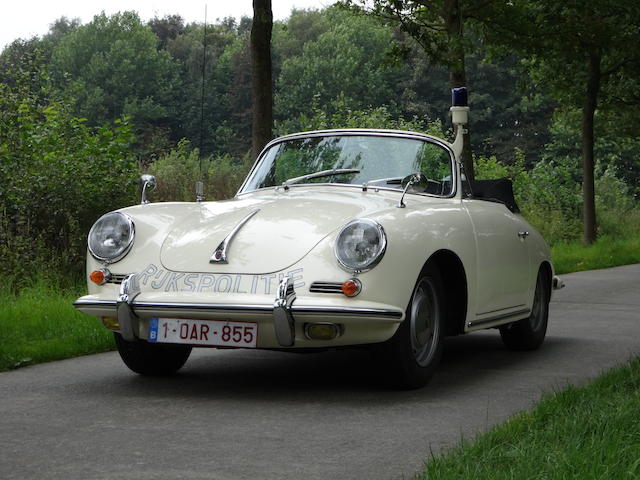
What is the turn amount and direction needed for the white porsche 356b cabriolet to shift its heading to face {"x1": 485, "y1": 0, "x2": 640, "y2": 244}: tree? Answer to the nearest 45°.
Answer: approximately 135° to its right

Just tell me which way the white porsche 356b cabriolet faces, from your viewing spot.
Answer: facing the viewer and to the left of the viewer

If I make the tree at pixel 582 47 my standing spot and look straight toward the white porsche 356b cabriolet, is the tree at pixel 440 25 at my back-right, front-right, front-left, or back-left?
front-right

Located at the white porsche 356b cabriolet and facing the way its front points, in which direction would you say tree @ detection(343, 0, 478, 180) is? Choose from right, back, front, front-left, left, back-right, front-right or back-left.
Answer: back-right

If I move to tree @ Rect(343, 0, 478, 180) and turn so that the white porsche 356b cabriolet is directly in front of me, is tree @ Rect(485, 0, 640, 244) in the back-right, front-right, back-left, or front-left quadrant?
back-left

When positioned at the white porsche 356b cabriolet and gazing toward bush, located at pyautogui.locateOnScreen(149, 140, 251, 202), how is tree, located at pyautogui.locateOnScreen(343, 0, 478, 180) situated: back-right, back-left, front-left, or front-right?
front-right

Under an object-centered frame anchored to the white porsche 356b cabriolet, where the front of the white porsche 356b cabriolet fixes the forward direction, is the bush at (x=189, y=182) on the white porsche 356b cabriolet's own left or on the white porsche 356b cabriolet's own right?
on the white porsche 356b cabriolet's own right
